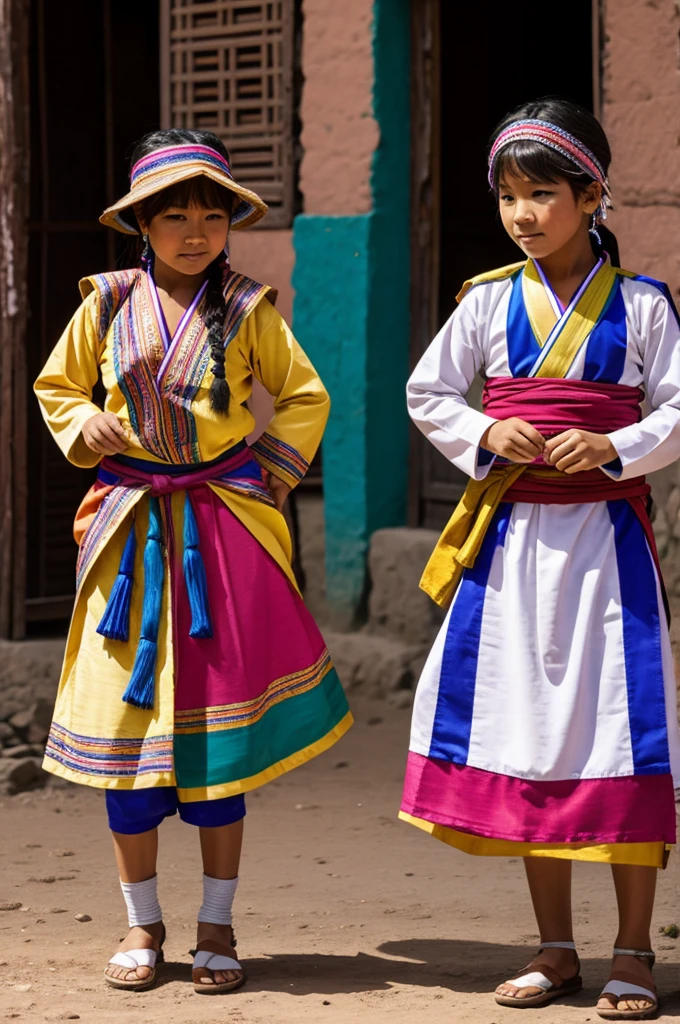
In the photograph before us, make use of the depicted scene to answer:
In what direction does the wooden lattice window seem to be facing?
toward the camera

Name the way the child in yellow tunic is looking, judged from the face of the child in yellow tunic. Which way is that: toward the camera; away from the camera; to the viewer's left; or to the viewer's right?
toward the camera

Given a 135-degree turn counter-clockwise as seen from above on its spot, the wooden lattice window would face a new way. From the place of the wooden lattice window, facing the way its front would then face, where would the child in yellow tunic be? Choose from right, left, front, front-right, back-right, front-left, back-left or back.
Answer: back-right

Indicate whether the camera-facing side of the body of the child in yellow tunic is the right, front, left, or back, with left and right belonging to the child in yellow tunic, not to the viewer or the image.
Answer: front
